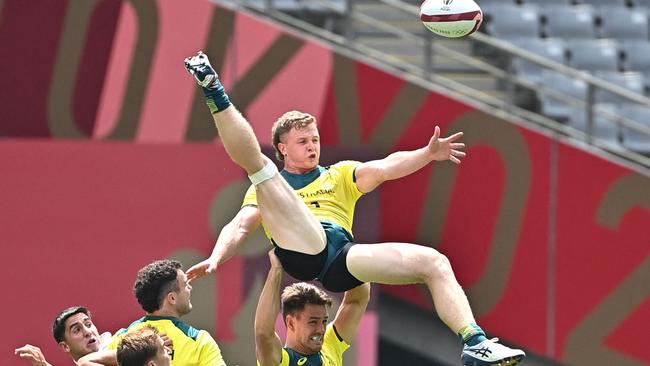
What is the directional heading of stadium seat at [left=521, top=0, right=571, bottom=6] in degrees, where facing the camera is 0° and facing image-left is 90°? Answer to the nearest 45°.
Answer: approximately 0°

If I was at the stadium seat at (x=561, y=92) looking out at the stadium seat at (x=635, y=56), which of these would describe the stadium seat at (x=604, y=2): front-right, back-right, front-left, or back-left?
front-left

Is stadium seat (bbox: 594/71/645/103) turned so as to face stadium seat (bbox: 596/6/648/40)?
no

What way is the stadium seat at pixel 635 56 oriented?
toward the camera

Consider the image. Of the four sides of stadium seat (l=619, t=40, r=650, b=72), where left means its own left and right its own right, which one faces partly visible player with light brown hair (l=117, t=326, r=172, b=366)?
front

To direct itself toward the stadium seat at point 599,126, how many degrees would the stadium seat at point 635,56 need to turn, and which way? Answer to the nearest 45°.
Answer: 0° — it already faces it

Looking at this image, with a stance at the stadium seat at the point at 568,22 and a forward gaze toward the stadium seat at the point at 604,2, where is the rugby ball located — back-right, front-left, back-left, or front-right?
back-right

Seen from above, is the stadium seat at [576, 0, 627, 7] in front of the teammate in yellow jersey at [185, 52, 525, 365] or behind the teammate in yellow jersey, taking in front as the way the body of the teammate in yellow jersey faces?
behind

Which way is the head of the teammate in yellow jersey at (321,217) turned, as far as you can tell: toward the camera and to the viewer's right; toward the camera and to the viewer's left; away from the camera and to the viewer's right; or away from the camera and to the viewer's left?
toward the camera and to the viewer's right

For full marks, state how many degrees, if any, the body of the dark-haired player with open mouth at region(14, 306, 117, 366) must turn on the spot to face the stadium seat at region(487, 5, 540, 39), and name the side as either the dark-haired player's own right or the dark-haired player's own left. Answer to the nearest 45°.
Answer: approximately 90° to the dark-haired player's own left

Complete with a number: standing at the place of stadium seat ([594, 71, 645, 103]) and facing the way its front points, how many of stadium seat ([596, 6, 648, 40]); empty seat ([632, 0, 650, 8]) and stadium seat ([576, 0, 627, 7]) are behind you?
3
